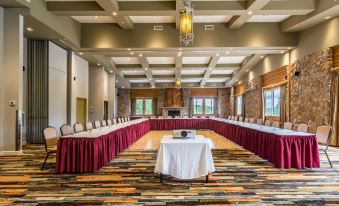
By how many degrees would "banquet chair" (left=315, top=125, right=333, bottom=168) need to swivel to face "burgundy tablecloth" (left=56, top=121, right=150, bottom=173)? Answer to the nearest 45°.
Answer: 0° — it already faces it

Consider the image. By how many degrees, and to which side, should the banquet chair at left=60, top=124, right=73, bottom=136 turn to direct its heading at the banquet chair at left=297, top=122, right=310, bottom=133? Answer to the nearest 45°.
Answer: approximately 45° to its left

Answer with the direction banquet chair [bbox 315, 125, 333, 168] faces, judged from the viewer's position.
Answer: facing the viewer and to the left of the viewer

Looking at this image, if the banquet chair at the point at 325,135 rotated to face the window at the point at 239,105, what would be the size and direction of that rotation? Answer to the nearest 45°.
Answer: approximately 135° to its right

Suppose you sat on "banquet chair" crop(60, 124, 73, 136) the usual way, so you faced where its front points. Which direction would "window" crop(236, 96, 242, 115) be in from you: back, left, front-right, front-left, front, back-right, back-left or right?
left

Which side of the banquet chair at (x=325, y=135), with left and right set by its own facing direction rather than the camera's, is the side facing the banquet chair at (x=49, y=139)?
front

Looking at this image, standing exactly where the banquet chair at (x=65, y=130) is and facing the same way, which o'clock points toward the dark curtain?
The dark curtain is roughly at 7 o'clock from the banquet chair.

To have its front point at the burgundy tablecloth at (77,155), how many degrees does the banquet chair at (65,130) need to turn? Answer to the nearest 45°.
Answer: approximately 45° to its right

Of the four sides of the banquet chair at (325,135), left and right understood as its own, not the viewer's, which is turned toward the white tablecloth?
front

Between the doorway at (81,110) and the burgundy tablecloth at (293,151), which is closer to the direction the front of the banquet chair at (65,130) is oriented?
the burgundy tablecloth

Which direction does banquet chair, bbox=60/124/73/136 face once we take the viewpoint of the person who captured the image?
facing the viewer and to the right of the viewer

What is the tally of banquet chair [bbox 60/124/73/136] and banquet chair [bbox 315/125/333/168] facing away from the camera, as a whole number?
0

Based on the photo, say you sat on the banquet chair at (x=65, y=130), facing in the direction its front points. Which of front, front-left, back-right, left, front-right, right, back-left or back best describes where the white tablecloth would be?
front
